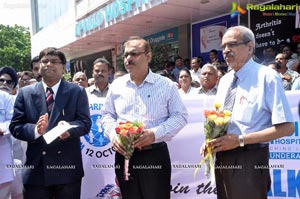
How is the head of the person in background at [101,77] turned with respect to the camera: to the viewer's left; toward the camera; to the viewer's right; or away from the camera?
toward the camera

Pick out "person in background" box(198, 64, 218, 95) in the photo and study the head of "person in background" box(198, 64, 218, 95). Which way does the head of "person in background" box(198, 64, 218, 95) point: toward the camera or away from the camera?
toward the camera

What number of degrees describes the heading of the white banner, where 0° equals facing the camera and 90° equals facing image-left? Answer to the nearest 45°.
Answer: approximately 0°

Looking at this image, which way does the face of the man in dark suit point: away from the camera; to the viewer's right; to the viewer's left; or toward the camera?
toward the camera

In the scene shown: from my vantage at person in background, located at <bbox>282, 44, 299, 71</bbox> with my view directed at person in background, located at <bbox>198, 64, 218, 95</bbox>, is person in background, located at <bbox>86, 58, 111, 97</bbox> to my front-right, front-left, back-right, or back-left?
front-right

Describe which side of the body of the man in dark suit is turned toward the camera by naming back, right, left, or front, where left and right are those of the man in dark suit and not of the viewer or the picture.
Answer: front

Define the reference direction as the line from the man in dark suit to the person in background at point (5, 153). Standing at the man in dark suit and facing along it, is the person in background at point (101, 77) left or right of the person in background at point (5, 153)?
right

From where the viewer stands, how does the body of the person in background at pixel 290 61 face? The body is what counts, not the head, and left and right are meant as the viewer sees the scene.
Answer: facing the viewer and to the left of the viewer

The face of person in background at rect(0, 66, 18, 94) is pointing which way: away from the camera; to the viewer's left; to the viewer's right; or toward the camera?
toward the camera

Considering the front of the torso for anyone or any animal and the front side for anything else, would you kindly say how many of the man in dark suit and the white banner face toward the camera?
2

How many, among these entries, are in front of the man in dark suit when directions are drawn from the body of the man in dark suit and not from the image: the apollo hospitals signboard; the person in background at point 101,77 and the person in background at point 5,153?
0

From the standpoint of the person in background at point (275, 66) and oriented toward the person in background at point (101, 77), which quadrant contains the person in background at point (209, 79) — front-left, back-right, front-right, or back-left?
front-left

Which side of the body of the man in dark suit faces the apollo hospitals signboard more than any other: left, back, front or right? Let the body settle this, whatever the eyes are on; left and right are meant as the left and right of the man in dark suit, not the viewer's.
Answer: back

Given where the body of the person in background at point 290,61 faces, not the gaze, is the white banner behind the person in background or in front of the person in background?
in front
